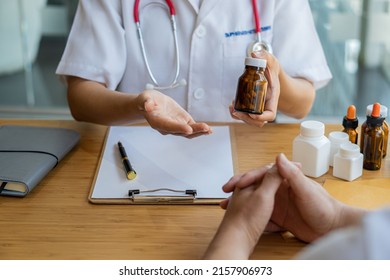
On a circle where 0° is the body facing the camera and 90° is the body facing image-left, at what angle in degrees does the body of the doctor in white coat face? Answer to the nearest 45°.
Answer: approximately 0°

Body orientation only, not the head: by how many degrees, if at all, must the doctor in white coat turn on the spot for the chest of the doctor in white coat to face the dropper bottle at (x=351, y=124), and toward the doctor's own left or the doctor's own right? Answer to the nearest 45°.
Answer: approximately 45° to the doctor's own left

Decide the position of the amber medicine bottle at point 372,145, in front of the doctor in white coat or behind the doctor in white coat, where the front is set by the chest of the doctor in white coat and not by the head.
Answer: in front

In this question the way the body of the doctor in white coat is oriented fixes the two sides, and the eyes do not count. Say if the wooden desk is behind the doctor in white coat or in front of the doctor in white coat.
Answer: in front

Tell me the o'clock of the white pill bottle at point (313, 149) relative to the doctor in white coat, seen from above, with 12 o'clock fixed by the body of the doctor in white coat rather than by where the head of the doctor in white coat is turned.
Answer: The white pill bottle is roughly at 11 o'clock from the doctor in white coat.

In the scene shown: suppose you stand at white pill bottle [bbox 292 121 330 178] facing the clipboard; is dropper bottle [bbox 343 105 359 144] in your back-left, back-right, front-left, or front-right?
back-right
